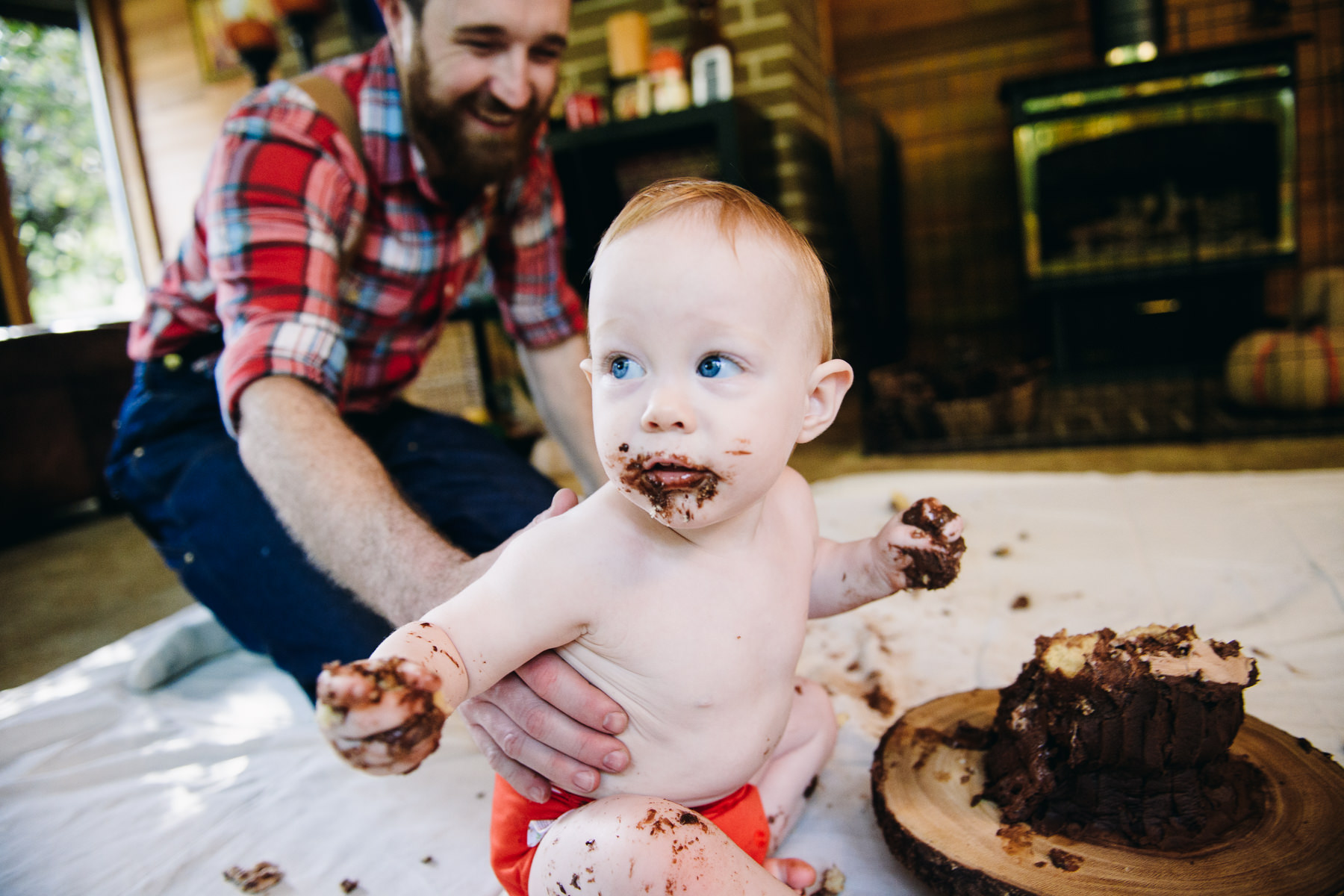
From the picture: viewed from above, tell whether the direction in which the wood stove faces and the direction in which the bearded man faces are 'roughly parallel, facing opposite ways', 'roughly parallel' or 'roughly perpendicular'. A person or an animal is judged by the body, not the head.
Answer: roughly perpendicular

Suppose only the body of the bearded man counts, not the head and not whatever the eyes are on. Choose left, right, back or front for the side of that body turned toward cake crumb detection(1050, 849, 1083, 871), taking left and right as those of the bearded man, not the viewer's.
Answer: front

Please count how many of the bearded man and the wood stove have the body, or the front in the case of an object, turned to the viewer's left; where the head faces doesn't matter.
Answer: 0

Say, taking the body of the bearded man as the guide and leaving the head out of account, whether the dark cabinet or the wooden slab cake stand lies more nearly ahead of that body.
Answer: the wooden slab cake stand

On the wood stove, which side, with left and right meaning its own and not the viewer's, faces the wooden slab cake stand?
front

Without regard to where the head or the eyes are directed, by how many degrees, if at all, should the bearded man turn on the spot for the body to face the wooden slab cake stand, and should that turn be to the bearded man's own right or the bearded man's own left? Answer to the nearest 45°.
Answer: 0° — they already face it

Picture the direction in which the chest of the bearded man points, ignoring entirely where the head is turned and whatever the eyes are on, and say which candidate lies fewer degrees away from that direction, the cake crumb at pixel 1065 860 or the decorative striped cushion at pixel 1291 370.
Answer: the cake crumb

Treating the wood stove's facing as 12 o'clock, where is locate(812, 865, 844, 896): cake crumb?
The cake crumb is roughly at 12 o'clock from the wood stove.

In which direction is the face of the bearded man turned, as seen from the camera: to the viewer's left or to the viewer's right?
to the viewer's right

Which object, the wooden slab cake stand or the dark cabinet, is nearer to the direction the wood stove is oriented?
the wooden slab cake stand
